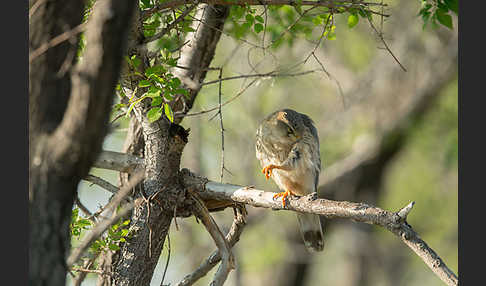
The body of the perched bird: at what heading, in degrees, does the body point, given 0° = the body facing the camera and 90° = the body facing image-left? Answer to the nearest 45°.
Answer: approximately 45°
